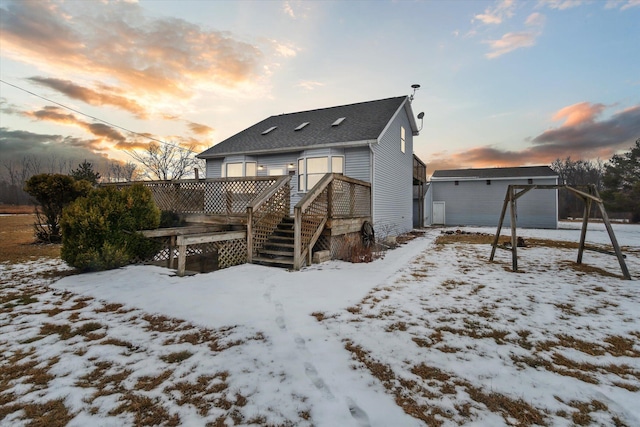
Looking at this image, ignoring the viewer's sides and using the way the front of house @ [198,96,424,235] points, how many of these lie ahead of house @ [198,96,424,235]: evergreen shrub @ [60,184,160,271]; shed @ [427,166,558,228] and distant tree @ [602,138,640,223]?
1

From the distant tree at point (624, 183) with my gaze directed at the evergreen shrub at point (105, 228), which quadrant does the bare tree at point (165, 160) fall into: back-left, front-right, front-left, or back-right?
front-right

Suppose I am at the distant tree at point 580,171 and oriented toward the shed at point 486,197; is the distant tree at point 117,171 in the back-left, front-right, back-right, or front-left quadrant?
front-right

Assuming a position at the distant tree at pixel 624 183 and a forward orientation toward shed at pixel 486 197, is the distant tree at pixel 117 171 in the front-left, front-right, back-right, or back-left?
front-right

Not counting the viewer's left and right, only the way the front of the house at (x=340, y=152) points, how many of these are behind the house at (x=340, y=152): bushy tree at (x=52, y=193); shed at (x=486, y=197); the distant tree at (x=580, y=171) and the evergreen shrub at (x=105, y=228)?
2

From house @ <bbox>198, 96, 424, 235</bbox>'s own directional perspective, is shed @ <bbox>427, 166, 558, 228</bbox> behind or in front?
behind

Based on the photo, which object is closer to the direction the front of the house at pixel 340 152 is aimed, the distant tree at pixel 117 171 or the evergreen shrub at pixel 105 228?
the evergreen shrub
